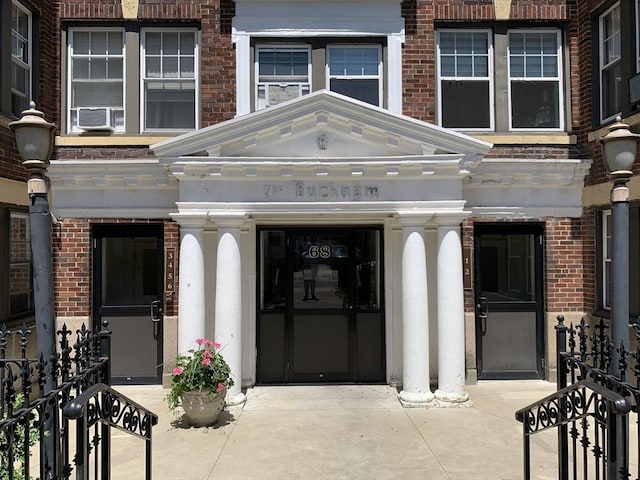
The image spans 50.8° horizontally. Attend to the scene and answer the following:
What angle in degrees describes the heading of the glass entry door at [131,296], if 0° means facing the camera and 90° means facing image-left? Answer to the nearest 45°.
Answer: approximately 0°

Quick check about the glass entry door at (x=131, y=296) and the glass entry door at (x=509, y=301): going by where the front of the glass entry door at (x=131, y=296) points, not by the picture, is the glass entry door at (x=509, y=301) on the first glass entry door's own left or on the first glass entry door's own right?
on the first glass entry door's own left

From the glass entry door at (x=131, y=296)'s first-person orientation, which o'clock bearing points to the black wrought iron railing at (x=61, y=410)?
The black wrought iron railing is roughly at 12 o'clock from the glass entry door.

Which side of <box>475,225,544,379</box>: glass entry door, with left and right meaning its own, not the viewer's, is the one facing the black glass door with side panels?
right

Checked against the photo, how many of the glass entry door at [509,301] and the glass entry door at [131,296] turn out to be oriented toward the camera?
2

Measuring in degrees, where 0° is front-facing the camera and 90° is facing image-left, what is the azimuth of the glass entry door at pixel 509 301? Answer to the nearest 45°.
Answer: approximately 0°
